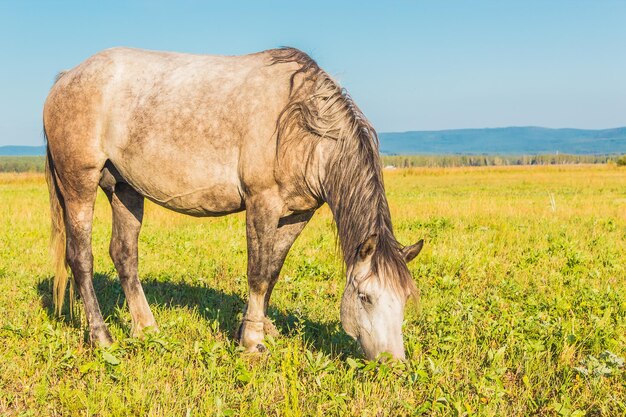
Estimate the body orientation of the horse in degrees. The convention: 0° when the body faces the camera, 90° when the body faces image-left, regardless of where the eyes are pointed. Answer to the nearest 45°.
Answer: approximately 270°
